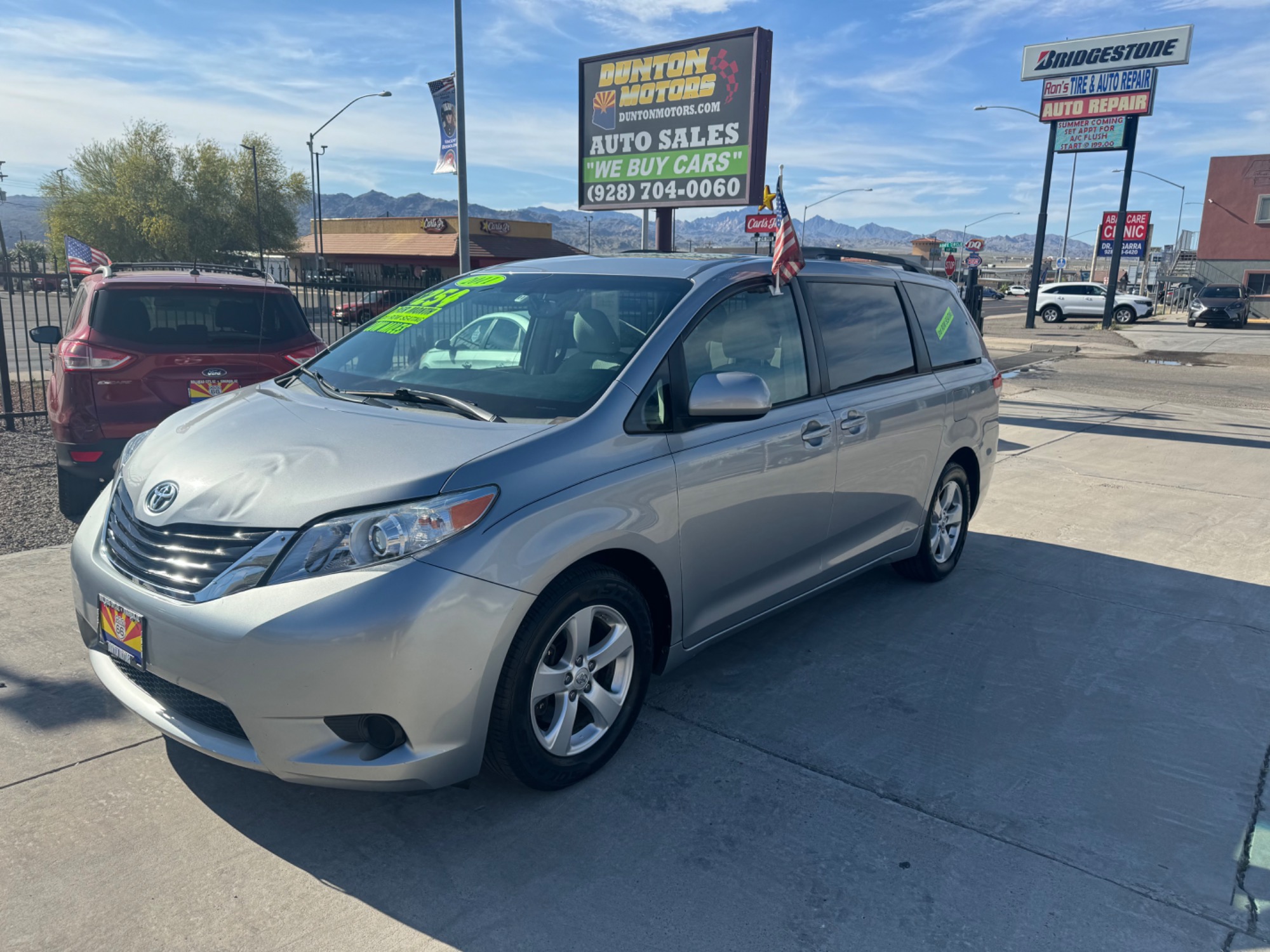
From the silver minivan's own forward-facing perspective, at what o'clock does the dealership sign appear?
The dealership sign is roughly at 5 o'clock from the silver minivan.

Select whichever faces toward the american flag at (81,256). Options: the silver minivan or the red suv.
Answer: the red suv

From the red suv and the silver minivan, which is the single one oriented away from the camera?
the red suv

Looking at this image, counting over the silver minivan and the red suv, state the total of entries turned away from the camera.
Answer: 1

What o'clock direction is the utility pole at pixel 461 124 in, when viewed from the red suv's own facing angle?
The utility pole is roughly at 1 o'clock from the red suv.

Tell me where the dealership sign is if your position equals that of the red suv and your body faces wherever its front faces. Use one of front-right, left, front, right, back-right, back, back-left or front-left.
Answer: front-right

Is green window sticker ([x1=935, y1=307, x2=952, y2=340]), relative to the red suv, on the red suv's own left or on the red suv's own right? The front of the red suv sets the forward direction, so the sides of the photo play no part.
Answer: on the red suv's own right

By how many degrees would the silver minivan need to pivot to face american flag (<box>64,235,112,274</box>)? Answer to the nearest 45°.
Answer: approximately 90° to its right

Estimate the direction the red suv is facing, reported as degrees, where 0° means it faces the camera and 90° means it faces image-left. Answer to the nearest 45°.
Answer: approximately 180°

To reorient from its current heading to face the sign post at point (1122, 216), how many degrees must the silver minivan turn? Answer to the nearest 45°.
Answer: approximately 180°

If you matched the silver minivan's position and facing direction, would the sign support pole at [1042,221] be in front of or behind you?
behind

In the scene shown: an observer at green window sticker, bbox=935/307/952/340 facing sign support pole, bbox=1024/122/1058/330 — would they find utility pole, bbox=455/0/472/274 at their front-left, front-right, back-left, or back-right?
front-left

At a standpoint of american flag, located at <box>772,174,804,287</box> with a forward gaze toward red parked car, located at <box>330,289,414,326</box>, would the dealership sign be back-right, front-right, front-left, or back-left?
front-right

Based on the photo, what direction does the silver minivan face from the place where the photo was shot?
facing the viewer and to the left of the viewer

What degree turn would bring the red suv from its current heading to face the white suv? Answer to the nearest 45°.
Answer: approximately 45° to its right
